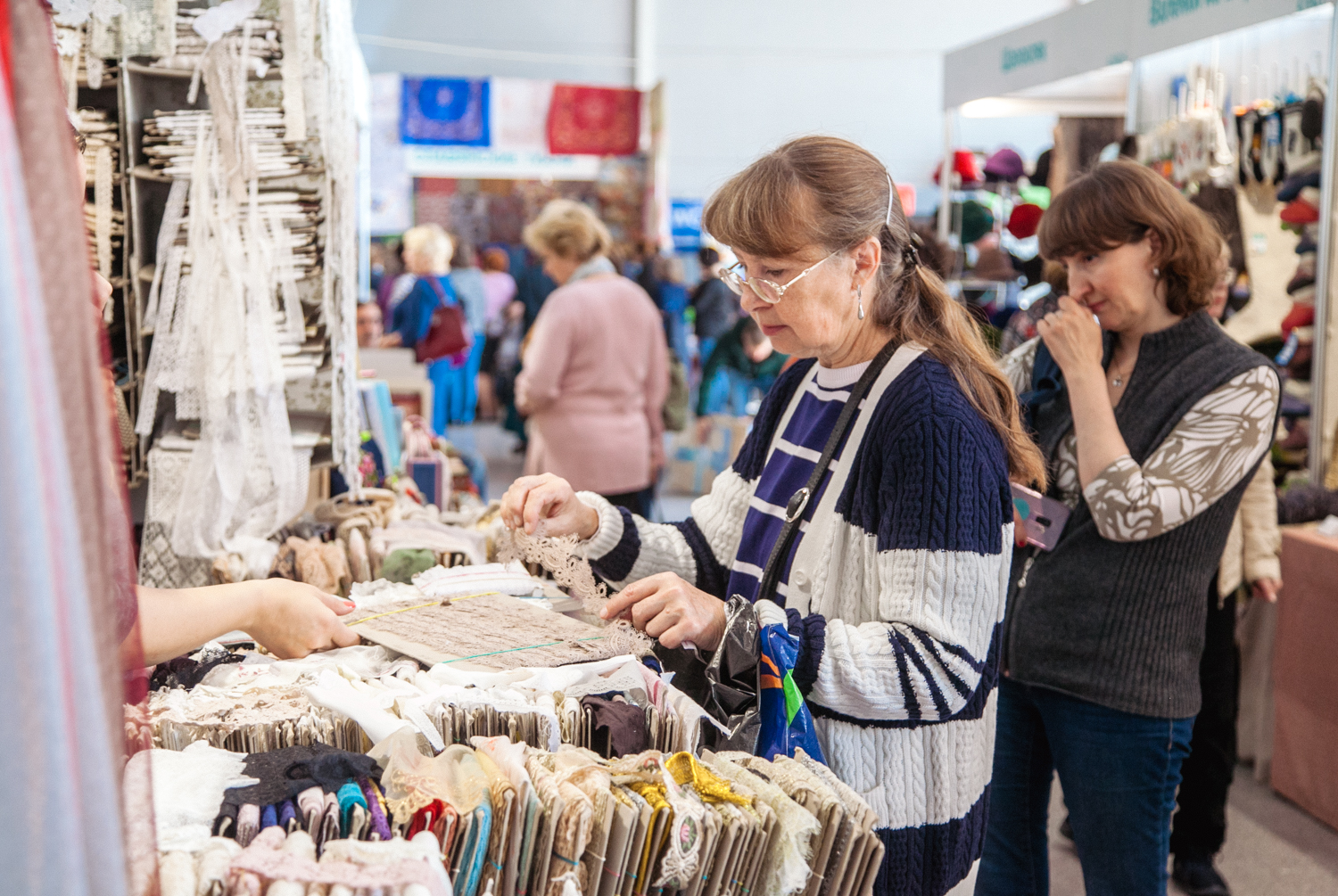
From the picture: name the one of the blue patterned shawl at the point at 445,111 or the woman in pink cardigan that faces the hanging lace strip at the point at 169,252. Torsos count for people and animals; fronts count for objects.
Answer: the blue patterned shawl

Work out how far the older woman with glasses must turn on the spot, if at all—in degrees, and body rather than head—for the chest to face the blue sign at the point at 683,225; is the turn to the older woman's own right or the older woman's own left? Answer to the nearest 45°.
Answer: approximately 135° to the older woman's own right

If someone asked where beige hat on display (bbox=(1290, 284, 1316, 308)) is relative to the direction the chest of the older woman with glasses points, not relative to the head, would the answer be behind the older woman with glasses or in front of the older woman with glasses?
behind

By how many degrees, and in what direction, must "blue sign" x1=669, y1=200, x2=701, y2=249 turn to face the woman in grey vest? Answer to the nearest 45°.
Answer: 0° — it already faces them

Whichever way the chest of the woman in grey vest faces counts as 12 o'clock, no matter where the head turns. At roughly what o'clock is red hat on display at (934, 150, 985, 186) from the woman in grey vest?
The red hat on display is roughly at 4 o'clock from the woman in grey vest.

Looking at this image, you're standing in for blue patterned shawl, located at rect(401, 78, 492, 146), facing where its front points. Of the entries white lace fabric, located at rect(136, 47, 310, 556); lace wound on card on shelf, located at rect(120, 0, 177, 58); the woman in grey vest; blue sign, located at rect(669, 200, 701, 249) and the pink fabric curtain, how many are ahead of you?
4

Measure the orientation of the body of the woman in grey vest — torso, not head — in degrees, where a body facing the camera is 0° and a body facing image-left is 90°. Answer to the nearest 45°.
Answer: approximately 45°

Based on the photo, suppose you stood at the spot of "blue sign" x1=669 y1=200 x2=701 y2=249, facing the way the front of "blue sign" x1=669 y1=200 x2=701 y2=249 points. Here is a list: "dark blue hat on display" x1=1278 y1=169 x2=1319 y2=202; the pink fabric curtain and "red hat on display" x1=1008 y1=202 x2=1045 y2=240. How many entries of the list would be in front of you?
3

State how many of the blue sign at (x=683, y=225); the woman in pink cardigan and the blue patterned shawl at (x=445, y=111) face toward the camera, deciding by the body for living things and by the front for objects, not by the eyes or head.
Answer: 2

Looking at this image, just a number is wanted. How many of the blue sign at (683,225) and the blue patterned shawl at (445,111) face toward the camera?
2

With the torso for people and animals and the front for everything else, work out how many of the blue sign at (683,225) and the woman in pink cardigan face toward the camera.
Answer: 1

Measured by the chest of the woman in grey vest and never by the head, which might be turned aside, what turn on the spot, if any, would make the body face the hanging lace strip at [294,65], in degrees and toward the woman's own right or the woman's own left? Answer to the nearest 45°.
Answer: approximately 45° to the woman's own right

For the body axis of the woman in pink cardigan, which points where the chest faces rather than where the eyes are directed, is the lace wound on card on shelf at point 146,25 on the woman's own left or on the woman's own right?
on the woman's own left

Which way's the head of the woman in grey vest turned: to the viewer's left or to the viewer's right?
to the viewer's left
